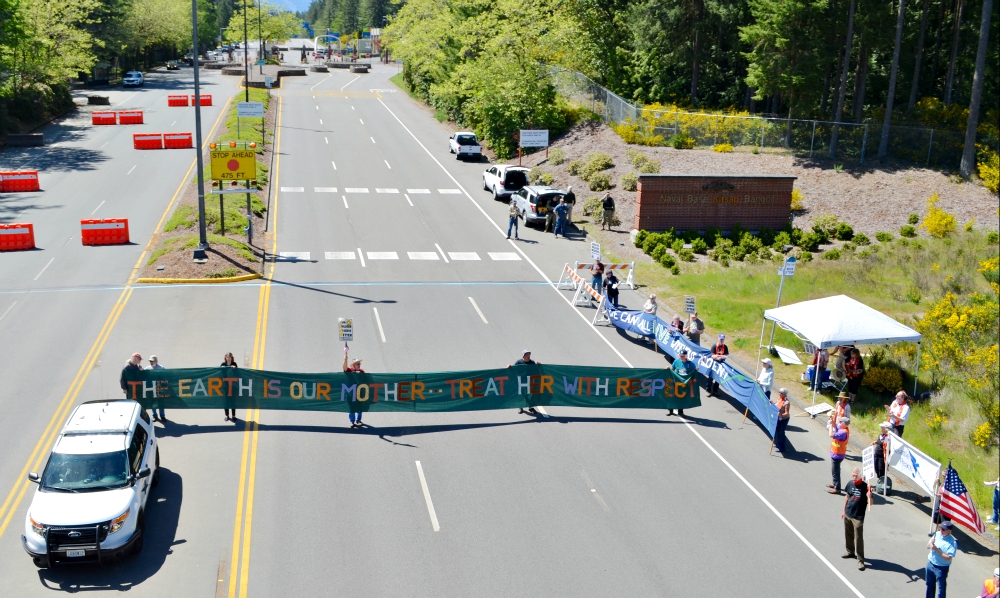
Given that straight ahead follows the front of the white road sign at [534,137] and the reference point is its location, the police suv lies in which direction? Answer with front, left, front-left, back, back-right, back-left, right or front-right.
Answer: front

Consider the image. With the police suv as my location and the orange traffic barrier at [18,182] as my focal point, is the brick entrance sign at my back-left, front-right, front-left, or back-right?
front-right

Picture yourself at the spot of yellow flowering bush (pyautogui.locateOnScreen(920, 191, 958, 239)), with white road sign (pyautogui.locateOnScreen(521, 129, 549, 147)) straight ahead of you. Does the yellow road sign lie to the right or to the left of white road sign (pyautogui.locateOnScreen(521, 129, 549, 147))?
left

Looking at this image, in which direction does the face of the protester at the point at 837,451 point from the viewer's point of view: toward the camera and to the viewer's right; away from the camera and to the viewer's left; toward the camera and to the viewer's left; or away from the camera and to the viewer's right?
toward the camera and to the viewer's left

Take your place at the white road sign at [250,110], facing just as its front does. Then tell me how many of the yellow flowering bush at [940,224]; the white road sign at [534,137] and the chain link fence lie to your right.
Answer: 0

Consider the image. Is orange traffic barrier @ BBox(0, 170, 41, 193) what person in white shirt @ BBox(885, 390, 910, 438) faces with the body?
no

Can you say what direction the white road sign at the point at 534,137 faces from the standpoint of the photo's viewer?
facing the viewer

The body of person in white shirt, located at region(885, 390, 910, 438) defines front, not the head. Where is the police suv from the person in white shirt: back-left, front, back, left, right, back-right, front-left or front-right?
front

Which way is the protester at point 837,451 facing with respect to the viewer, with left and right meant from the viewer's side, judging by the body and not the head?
facing to the left of the viewer

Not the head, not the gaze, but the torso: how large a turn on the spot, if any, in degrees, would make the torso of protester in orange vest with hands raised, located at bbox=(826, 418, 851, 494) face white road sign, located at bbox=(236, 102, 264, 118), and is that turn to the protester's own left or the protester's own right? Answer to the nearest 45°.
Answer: approximately 45° to the protester's own right

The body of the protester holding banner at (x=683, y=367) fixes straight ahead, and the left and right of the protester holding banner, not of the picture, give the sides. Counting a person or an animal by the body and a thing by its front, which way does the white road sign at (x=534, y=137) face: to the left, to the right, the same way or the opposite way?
the same way

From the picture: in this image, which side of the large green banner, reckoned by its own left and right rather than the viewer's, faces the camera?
front

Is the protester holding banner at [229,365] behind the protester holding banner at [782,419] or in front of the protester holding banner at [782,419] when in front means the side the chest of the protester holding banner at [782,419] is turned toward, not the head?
in front

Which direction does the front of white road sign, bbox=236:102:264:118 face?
toward the camera

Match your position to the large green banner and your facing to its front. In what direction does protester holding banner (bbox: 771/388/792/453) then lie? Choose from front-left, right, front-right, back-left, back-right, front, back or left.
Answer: left
